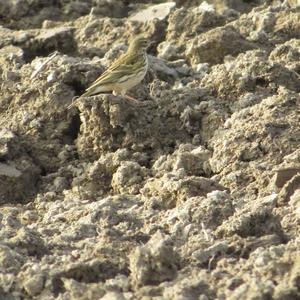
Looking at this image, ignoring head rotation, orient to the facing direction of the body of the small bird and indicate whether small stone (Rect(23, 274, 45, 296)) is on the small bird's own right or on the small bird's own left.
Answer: on the small bird's own right

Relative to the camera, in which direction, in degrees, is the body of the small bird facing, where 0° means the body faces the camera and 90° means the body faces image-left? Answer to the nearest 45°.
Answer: approximately 270°

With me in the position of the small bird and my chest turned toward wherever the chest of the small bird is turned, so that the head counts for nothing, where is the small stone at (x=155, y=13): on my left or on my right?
on my left
